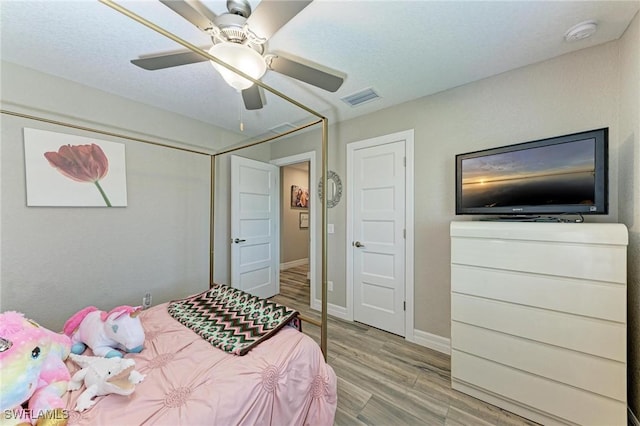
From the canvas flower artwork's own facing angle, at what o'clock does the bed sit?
The bed is roughly at 1 o'clock from the canvas flower artwork.

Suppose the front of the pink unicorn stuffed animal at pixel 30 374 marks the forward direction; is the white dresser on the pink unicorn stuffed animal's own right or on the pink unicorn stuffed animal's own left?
on the pink unicorn stuffed animal's own left

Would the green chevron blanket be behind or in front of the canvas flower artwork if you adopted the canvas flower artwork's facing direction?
in front

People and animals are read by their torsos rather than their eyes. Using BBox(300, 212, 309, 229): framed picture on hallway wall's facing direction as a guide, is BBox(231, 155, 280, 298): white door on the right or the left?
on its right

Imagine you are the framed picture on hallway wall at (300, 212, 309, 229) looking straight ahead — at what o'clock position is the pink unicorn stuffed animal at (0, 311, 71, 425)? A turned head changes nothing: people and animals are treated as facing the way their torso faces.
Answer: The pink unicorn stuffed animal is roughly at 2 o'clock from the framed picture on hallway wall.

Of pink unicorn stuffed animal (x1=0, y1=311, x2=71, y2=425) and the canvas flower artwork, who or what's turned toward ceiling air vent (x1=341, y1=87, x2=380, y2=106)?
the canvas flower artwork

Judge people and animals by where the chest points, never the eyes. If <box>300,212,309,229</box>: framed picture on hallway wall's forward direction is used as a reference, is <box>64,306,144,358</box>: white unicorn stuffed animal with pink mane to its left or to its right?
on its right

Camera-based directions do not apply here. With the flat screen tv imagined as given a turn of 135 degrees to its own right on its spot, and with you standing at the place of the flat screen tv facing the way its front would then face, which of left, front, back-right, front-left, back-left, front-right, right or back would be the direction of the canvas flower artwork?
back-left

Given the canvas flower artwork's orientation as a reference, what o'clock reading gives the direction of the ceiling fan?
The ceiling fan is roughly at 1 o'clock from the canvas flower artwork.

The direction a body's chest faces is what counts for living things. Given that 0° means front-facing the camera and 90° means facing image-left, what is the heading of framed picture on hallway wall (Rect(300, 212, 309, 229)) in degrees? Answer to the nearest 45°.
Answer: approximately 315°

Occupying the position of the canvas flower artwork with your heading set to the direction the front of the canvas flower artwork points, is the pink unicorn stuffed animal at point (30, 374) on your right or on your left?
on your right

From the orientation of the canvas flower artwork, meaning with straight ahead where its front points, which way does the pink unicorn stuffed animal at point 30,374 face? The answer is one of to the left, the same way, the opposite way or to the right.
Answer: to the right

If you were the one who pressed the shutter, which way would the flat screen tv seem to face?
facing the viewer and to the left of the viewer

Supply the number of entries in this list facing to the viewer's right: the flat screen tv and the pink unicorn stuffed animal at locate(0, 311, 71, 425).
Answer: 0

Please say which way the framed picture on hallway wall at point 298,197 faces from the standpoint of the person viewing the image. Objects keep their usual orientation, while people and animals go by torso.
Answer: facing the viewer and to the right of the viewer

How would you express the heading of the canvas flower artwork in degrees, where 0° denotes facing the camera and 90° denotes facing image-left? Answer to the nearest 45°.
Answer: approximately 315°
